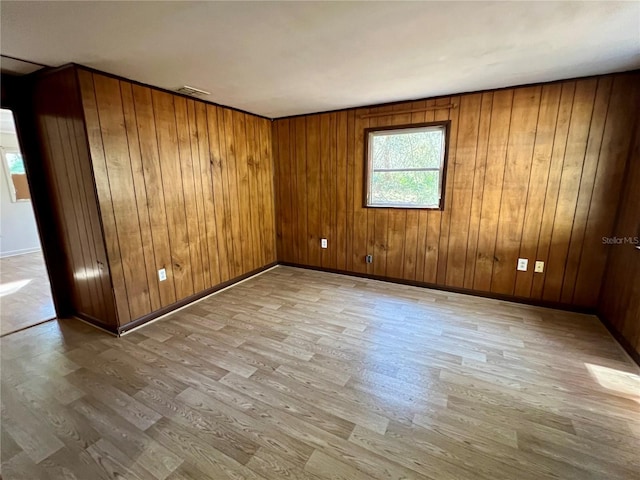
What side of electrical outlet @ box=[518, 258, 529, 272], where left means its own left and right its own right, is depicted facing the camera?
front

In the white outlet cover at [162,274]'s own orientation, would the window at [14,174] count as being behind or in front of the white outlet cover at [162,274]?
behind

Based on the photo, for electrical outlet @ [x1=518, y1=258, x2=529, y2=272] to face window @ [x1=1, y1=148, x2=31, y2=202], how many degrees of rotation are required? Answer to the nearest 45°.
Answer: approximately 90° to its right

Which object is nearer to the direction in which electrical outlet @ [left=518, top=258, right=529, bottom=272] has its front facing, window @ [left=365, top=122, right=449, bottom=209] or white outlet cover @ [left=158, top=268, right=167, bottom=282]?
the white outlet cover

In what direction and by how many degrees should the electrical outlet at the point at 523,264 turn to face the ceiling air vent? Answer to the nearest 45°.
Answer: approximately 45° to its right

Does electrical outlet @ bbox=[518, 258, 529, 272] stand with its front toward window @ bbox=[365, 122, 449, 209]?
no

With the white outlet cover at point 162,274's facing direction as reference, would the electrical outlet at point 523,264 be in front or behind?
in front

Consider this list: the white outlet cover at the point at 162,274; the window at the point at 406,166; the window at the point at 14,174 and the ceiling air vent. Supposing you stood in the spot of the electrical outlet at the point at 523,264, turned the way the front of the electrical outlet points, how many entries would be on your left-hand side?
0

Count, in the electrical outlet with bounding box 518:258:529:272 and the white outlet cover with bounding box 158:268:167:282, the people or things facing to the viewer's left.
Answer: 0

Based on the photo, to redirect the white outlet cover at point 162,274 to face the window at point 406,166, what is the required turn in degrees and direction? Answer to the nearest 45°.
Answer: approximately 45° to its left

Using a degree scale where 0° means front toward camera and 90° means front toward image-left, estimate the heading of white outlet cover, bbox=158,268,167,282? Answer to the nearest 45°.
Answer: approximately 315°
